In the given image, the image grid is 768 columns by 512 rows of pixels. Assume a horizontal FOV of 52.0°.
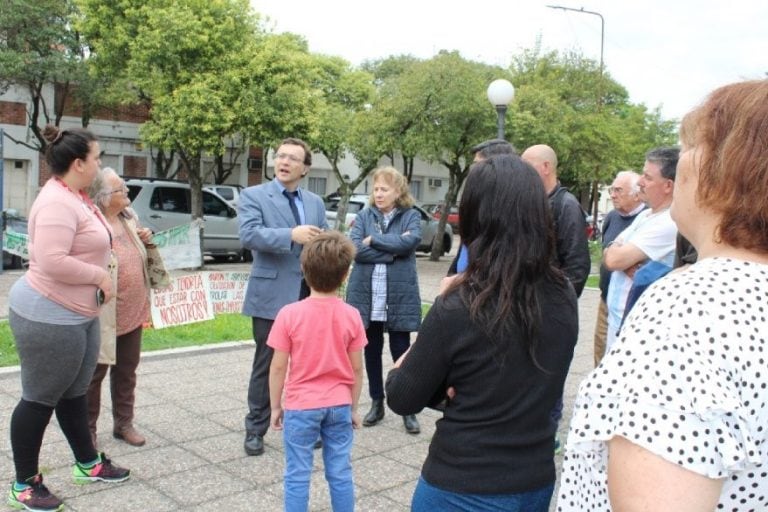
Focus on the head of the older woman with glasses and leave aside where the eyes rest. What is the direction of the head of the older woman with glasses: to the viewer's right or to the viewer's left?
to the viewer's right

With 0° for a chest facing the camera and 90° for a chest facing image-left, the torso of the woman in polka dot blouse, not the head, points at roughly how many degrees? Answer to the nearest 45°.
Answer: approximately 135°

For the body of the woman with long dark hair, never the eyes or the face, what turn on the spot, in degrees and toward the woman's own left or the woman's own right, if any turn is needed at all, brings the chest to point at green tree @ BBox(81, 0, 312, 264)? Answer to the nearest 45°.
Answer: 0° — they already face it

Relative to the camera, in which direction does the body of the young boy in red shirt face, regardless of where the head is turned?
away from the camera

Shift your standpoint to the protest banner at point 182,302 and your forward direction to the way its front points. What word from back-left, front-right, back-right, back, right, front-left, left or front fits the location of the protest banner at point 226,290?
back-left

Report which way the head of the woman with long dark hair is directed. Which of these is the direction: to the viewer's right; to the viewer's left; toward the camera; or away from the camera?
away from the camera

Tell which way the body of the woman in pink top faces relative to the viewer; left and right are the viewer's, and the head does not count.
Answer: facing to the right of the viewer

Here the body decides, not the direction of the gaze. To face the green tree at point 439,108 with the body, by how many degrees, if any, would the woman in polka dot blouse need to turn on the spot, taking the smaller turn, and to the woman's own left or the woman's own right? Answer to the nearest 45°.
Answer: approximately 45° to the woman's own right

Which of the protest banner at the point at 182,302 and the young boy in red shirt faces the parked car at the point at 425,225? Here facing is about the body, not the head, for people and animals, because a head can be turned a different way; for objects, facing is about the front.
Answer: the young boy in red shirt
